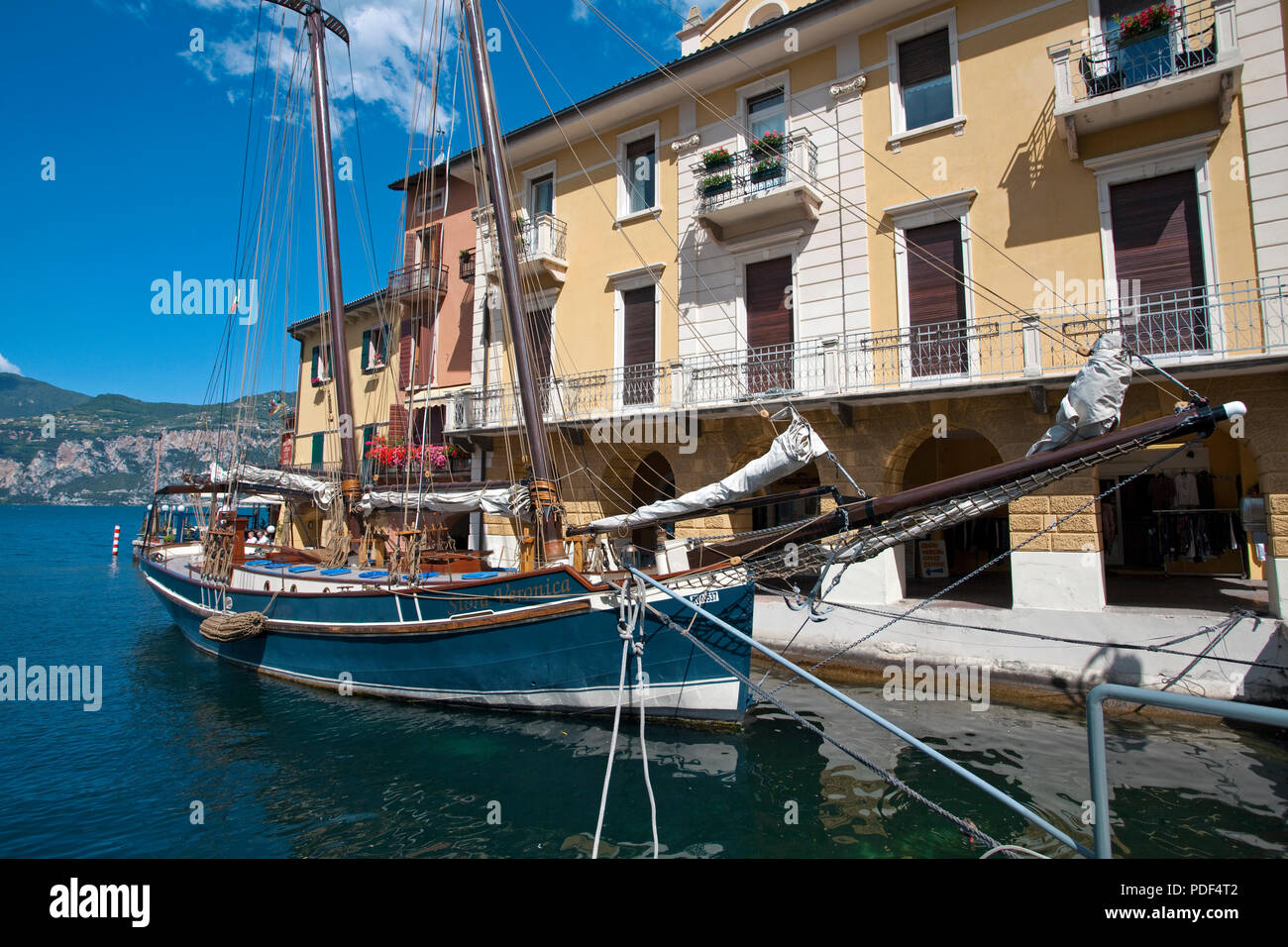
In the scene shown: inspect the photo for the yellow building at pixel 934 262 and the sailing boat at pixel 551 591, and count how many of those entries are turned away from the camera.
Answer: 0

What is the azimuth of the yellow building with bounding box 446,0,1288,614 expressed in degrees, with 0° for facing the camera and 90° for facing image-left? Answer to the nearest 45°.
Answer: approximately 45°

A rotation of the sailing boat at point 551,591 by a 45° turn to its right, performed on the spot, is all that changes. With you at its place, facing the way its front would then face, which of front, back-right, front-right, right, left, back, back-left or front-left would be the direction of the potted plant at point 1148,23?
left

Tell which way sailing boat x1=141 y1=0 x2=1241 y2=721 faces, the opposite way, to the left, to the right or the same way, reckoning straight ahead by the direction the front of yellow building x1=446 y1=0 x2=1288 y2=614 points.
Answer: to the left

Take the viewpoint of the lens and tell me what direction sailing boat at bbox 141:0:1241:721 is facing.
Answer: facing the viewer and to the right of the viewer

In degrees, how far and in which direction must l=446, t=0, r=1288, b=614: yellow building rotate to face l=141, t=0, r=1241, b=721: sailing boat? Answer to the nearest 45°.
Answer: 0° — it already faces it
